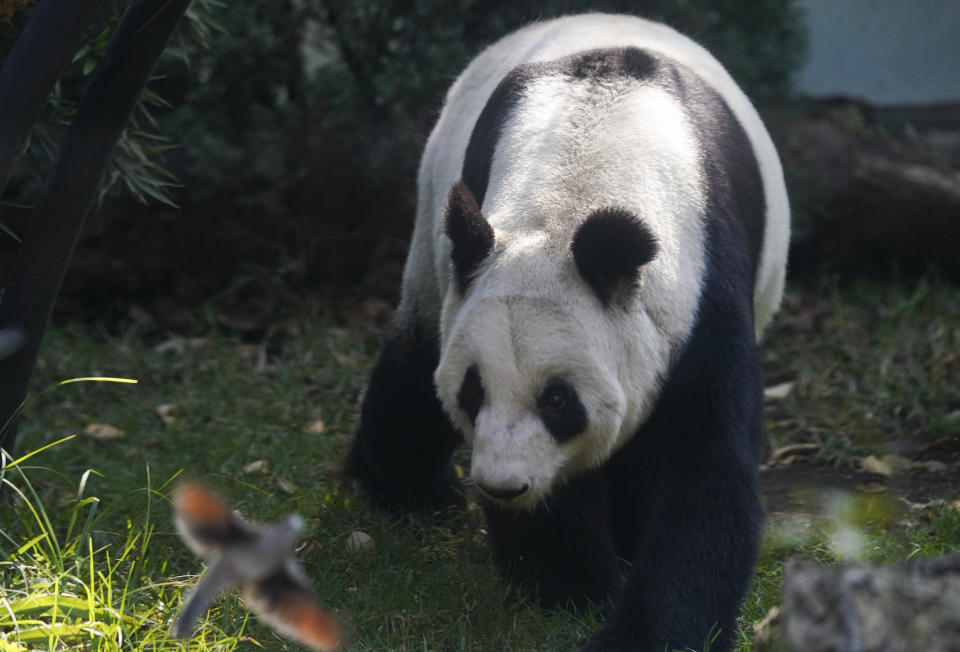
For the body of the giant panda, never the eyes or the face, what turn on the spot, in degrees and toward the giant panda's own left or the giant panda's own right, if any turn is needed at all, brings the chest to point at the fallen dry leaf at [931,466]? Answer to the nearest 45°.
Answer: approximately 135° to the giant panda's own left

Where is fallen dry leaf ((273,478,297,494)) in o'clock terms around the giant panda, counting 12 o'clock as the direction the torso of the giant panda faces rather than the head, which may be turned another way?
The fallen dry leaf is roughly at 4 o'clock from the giant panda.

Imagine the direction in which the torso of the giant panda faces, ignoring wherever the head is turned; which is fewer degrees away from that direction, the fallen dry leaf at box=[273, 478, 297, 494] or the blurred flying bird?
the blurred flying bird

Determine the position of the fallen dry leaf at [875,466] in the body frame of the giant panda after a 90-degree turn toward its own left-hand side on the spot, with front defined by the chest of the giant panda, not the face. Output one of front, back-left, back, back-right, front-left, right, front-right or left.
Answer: front-left

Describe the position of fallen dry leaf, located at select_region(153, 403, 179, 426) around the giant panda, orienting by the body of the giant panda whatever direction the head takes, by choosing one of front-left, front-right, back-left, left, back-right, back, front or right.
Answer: back-right

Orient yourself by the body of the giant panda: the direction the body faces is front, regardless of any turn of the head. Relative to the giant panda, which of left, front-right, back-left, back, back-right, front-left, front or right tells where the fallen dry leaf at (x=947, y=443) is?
back-left

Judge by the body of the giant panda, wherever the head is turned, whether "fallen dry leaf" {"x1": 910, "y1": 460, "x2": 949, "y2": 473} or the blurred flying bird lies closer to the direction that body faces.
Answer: the blurred flying bird

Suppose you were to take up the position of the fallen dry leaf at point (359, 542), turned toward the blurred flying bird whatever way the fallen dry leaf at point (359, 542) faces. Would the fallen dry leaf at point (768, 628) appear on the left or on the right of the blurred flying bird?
left

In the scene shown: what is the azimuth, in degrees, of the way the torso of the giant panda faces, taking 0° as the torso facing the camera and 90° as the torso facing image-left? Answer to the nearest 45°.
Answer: approximately 0°

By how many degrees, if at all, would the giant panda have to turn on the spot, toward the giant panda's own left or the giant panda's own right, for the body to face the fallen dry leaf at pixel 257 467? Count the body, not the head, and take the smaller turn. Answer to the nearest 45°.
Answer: approximately 135° to the giant panda's own right

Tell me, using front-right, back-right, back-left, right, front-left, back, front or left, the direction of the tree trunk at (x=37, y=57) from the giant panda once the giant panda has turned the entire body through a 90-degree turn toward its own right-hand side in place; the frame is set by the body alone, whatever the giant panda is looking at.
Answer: front
